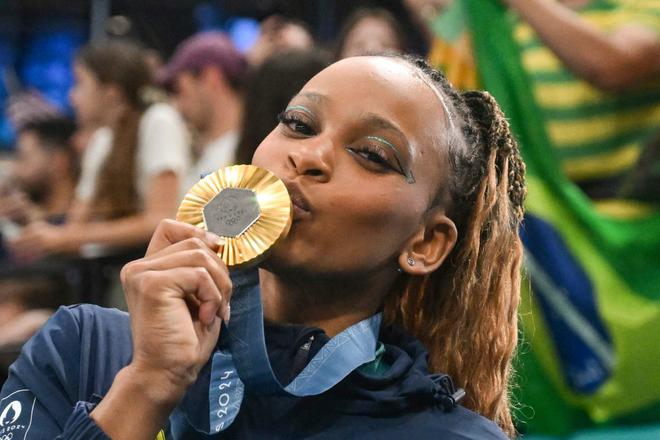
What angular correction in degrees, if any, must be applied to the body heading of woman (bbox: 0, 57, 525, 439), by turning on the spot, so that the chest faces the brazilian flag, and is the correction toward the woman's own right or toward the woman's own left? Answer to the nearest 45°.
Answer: approximately 180°

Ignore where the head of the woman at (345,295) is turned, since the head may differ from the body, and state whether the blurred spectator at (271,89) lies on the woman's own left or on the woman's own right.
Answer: on the woman's own right

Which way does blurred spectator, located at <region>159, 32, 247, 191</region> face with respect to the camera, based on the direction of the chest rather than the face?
to the viewer's left

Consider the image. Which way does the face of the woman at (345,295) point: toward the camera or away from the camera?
toward the camera

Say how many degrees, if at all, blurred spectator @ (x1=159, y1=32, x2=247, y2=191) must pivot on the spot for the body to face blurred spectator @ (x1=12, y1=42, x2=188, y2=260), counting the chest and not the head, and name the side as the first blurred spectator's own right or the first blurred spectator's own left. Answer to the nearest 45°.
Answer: approximately 45° to the first blurred spectator's own left

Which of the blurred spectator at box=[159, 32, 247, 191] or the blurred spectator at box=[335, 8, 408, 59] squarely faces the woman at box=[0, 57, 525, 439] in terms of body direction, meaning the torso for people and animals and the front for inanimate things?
the blurred spectator at box=[335, 8, 408, 59]

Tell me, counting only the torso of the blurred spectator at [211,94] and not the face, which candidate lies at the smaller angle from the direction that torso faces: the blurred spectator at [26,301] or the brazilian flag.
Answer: the blurred spectator

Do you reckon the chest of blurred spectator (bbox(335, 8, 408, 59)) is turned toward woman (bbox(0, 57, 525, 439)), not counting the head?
yes

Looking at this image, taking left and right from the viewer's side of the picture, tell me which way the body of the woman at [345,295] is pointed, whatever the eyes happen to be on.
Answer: facing the viewer and to the left of the viewer

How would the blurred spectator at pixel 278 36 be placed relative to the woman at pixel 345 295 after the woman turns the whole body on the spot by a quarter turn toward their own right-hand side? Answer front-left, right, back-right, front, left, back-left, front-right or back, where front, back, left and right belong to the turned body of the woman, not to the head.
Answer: front-right

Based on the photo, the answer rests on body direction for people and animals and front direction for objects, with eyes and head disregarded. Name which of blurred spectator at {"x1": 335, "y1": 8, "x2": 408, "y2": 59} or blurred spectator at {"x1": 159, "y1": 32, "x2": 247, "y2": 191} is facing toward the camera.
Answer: blurred spectator at {"x1": 335, "y1": 8, "x2": 408, "y2": 59}

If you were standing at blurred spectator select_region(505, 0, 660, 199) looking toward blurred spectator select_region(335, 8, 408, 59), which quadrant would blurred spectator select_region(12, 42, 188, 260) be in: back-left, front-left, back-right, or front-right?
front-left

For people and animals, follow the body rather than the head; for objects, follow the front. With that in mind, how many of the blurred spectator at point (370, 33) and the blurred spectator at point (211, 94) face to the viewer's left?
1

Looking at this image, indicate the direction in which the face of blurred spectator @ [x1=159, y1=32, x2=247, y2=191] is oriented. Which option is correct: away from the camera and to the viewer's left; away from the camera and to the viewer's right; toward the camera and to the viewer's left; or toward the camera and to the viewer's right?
toward the camera and to the viewer's left

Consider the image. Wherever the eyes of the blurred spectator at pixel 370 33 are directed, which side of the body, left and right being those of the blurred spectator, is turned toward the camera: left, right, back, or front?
front
